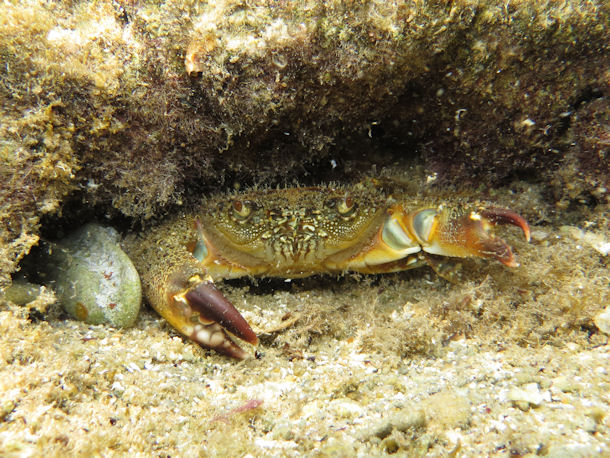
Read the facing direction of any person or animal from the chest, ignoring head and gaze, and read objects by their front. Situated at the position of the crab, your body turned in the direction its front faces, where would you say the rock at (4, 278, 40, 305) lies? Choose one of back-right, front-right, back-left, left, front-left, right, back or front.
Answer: front-right

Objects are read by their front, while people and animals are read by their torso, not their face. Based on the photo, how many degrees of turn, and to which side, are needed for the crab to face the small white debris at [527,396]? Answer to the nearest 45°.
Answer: approximately 45° to its left

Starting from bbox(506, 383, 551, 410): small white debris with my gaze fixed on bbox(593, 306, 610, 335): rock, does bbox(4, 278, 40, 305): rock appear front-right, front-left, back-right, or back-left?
back-left

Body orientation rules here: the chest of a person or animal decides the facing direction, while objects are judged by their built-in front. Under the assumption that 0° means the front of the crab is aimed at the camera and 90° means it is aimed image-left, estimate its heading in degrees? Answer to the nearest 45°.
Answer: approximately 0°

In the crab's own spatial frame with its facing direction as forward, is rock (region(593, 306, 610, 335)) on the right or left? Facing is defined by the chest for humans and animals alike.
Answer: on its left
